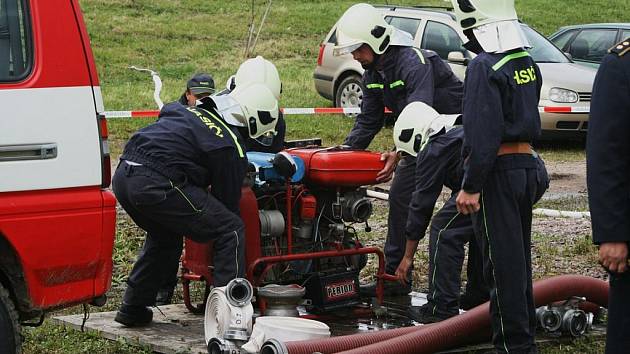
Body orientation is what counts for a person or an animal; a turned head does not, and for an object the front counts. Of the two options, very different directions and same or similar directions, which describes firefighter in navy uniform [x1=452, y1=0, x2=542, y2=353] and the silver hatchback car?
very different directions

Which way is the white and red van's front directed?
to the viewer's left

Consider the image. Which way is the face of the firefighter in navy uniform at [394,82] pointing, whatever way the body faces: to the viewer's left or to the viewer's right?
to the viewer's left

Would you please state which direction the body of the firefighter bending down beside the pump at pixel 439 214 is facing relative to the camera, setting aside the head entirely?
to the viewer's left

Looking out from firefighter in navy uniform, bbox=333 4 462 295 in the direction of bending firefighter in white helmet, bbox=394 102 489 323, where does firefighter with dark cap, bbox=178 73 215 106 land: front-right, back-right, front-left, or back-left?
back-right

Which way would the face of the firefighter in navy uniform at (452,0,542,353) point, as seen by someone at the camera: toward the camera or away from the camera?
away from the camera

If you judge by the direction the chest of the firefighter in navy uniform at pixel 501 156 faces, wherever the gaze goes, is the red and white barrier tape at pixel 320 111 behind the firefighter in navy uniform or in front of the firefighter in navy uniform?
in front

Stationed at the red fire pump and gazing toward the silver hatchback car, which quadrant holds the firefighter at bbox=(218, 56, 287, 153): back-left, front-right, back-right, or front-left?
front-left

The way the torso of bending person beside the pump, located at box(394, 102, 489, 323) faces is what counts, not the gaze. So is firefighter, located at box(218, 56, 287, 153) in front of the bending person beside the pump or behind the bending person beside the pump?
in front

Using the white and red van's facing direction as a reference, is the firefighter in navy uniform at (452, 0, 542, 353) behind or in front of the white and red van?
behind

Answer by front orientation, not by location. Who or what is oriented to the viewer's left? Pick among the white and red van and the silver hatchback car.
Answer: the white and red van

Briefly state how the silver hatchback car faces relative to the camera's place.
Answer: facing the viewer and to the right of the viewer

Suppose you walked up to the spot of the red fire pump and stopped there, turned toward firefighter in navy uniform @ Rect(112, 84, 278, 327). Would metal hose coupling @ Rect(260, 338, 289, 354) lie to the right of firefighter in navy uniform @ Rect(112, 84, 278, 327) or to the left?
left

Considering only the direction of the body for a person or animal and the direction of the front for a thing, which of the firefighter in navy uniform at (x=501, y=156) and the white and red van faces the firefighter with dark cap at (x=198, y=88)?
the firefighter in navy uniform

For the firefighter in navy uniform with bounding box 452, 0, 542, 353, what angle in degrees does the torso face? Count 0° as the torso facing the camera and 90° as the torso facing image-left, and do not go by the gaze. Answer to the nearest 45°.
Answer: approximately 135°
